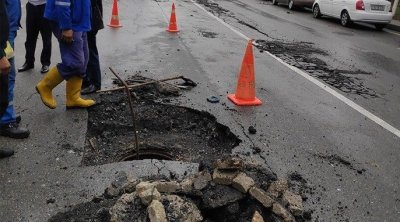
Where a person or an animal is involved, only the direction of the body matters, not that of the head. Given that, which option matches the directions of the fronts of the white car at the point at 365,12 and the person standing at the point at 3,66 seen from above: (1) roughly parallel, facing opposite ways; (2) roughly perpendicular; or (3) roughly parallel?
roughly perpendicular

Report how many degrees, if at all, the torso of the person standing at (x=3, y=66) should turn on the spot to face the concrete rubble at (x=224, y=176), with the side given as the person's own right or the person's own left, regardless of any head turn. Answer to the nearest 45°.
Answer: approximately 45° to the person's own right

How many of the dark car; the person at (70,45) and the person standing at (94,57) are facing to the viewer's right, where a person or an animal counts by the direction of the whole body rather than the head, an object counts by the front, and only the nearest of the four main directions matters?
1

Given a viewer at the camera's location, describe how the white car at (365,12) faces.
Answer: facing away from the viewer and to the left of the viewer

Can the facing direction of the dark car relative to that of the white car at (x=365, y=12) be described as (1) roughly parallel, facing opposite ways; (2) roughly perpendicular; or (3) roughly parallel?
roughly parallel

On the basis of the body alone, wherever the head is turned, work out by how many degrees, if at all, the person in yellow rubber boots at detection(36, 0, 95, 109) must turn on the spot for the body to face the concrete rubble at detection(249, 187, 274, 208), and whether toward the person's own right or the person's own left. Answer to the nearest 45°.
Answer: approximately 45° to the person's own right

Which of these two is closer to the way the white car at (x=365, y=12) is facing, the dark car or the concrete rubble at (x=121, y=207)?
the dark car

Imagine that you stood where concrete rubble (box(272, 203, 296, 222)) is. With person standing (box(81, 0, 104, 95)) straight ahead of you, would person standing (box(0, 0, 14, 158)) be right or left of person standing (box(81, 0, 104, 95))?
left

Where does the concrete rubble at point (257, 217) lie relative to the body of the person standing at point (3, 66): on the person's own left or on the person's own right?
on the person's own right

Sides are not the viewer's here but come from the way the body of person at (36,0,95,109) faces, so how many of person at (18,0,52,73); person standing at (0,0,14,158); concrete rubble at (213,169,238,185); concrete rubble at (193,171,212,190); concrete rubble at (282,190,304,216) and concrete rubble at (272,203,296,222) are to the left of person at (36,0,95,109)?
1

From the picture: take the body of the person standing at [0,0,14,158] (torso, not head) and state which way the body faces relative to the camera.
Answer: to the viewer's right

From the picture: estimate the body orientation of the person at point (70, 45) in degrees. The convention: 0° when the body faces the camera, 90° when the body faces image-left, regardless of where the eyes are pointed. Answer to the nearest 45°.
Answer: approximately 270°
